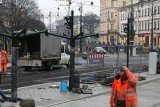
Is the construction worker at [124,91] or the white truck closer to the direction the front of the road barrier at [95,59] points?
the construction worker

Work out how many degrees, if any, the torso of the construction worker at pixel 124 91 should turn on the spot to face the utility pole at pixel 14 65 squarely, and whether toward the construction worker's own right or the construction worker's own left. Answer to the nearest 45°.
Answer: approximately 90° to the construction worker's own right

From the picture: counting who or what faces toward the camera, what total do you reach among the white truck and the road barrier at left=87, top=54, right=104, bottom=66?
1

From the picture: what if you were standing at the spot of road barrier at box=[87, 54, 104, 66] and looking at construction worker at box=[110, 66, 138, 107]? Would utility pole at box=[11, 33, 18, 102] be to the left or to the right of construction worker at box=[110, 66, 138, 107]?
right

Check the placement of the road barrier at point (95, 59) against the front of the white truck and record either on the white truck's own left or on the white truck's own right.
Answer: on the white truck's own right

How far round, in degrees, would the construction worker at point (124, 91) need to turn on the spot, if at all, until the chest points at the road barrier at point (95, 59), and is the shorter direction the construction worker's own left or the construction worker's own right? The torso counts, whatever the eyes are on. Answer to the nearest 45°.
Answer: approximately 135° to the construction worker's own right

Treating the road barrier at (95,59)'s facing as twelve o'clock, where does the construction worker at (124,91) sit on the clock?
The construction worker is roughly at 12 o'clock from the road barrier.

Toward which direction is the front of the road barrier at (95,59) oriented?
toward the camera

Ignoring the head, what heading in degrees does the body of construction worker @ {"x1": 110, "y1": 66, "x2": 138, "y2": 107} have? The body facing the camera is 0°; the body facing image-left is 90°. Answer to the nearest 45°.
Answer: approximately 45°

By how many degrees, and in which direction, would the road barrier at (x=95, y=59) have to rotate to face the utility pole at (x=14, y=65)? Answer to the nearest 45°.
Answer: approximately 45° to its right

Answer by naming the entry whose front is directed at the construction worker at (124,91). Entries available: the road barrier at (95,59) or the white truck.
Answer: the road barrier
